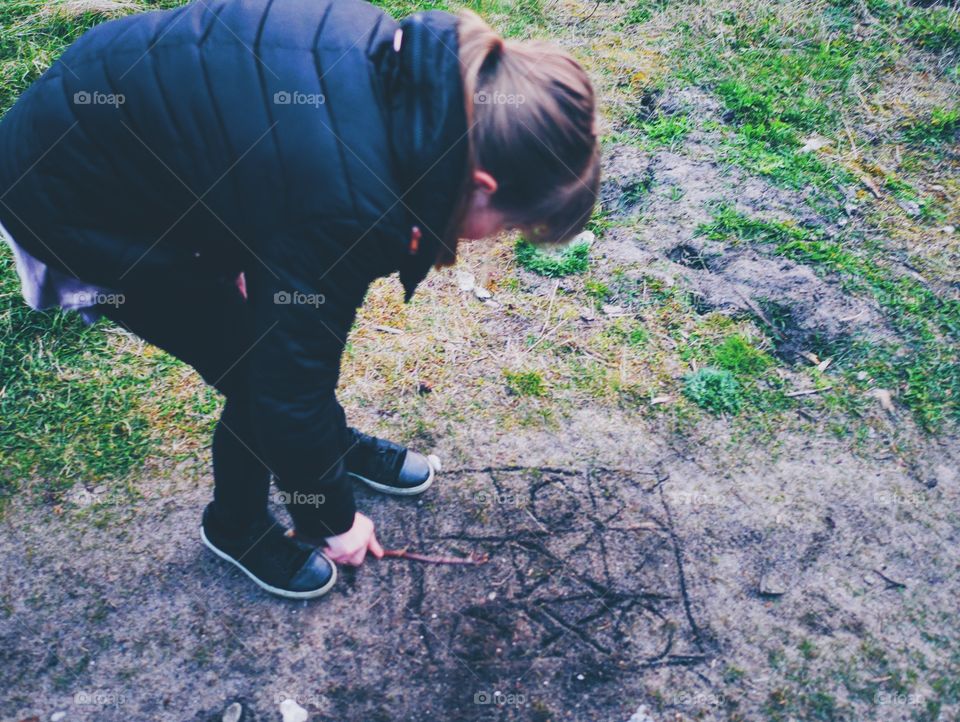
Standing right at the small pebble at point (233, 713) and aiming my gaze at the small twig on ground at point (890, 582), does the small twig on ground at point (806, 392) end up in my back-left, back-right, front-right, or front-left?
front-left

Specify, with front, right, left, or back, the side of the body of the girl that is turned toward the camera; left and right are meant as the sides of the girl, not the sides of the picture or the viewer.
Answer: right

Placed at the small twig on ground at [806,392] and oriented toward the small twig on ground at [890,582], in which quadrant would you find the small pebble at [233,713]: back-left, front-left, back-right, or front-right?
front-right

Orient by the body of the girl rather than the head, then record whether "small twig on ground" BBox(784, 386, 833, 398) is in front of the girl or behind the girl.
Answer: in front

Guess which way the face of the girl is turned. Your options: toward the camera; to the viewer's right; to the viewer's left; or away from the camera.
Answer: to the viewer's right
